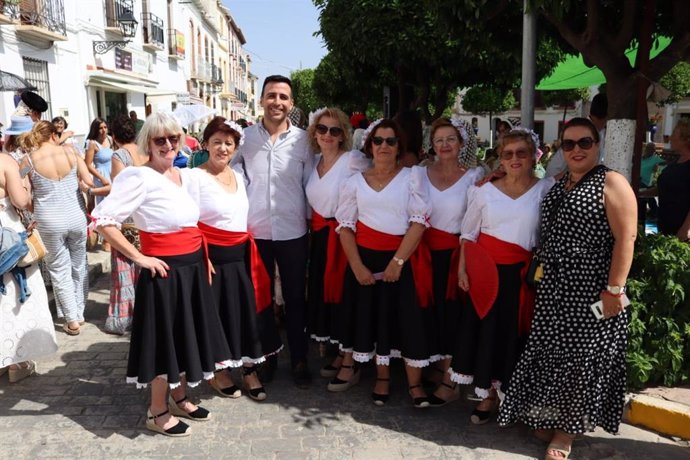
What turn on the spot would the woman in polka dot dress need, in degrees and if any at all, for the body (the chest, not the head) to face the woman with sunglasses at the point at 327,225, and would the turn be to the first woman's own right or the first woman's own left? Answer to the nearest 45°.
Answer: approximately 45° to the first woman's own right

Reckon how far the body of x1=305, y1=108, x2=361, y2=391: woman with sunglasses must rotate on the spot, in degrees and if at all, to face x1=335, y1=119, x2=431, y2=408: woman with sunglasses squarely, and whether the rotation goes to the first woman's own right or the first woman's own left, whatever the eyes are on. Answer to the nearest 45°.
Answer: approximately 90° to the first woman's own left

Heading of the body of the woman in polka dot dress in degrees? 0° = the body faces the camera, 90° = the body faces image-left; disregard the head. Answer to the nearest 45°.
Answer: approximately 45°

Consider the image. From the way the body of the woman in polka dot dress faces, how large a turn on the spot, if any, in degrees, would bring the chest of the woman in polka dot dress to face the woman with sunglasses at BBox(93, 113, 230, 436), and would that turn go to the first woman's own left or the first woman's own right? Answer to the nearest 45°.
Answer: approximately 45° to the first woman's own right

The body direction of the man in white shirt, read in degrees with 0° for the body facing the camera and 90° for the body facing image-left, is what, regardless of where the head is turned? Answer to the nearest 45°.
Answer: approximately 0°

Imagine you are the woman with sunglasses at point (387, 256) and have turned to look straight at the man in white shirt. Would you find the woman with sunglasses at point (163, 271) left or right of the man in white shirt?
left

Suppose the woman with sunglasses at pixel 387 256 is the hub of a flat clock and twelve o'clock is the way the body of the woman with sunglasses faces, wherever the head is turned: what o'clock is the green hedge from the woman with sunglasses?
The green hedge is roughly at 9 o'clock from the woman with sunglasses.

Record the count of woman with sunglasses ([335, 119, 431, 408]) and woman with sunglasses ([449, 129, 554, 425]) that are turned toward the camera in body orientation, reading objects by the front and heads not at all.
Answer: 2

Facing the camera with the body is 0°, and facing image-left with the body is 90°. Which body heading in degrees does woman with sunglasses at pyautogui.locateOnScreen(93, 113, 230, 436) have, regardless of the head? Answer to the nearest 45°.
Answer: approximately 315°
